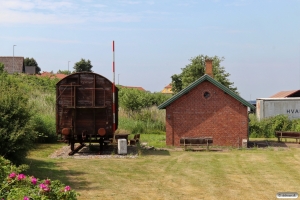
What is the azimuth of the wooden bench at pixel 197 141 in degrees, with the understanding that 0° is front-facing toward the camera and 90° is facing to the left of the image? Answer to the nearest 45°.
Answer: approximately 0°

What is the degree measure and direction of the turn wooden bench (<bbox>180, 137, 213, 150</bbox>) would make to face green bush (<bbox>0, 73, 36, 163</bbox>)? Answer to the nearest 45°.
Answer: approximately 45° to its right

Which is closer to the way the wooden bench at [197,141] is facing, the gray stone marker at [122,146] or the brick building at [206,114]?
the gray stone marker

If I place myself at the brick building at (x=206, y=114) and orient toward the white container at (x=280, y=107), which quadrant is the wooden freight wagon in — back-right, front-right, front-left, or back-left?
back-left

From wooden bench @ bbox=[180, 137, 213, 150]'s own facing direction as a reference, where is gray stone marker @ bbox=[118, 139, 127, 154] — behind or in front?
in front

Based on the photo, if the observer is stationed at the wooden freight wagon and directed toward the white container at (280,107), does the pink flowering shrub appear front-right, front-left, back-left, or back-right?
back-right

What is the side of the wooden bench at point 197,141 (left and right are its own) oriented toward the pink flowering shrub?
front

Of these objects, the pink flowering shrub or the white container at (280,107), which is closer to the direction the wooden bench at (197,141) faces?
the pink flowering shrub

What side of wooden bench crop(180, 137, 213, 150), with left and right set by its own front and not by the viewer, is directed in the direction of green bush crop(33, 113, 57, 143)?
right

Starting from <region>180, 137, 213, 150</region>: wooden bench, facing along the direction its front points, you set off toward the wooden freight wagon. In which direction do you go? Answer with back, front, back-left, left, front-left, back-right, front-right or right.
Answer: front-right
